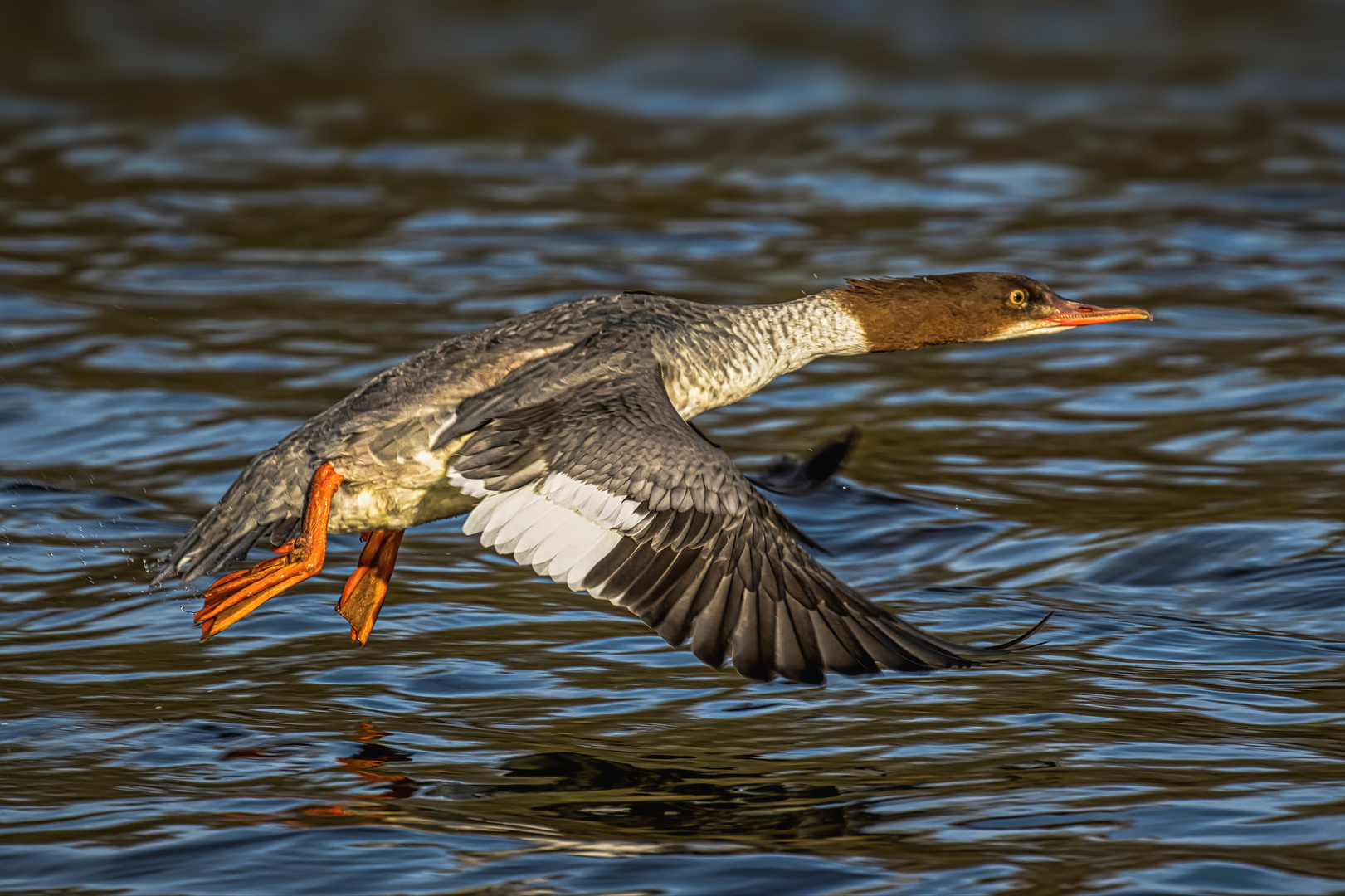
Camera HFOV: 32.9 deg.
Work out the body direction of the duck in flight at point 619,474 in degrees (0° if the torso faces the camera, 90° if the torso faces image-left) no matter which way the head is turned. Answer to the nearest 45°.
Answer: approximately 270°
